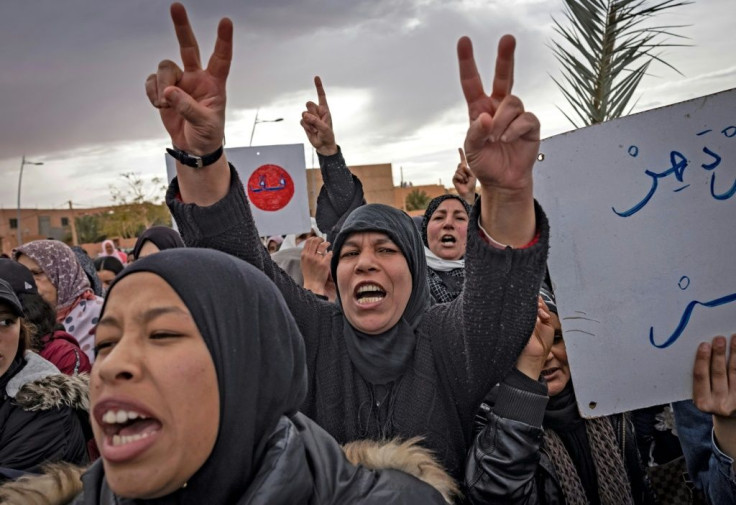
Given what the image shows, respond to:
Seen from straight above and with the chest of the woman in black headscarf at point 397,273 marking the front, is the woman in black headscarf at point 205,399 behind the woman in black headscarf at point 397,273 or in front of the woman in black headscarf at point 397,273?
in front

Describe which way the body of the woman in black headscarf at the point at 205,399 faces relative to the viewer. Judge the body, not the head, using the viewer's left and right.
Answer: facing the viewer and to the left of the viewer

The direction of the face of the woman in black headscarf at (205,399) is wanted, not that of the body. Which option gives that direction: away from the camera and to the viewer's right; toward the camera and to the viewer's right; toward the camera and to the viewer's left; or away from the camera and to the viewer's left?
toward the camera and to the viewer's left

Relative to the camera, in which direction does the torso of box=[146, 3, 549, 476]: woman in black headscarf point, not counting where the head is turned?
toward the camera

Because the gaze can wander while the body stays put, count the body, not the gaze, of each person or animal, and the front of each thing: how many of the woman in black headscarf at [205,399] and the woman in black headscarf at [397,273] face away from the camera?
0

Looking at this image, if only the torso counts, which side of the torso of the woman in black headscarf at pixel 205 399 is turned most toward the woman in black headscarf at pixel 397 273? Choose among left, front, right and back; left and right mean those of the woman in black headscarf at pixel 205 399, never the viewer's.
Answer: back
